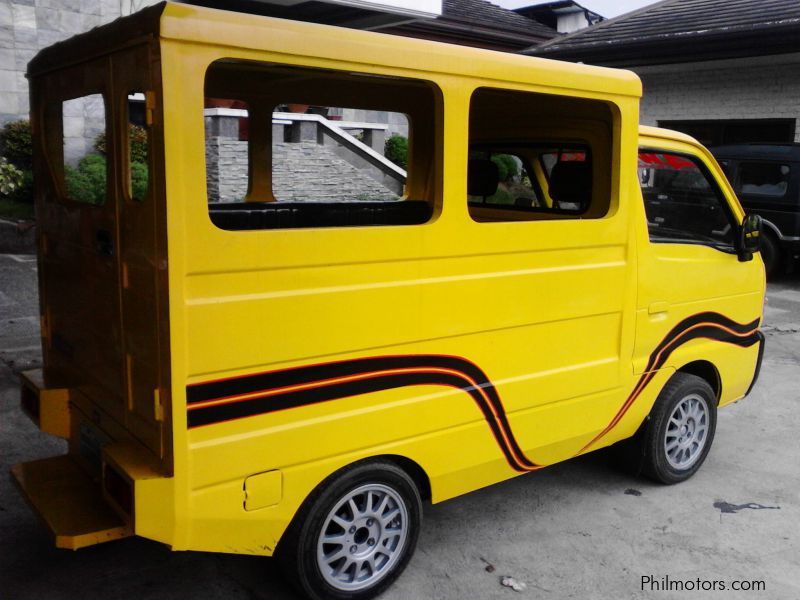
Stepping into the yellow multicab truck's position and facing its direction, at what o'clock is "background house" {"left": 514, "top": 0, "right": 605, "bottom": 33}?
The background house is roughly at 11 o'clock from the yellow multicab truck.

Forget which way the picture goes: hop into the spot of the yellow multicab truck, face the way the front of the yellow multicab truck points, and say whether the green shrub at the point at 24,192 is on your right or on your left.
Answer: on your left

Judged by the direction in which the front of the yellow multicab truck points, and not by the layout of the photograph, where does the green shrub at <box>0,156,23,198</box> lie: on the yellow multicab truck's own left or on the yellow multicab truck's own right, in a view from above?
on the yellow multicab truck's own left

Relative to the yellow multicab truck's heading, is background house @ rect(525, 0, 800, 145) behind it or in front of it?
in front

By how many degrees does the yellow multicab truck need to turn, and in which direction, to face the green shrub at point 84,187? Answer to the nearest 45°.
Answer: approximately 90° to its left

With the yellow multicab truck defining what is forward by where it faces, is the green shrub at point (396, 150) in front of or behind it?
in front

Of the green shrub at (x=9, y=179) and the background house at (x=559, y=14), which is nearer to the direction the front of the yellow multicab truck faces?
the background house

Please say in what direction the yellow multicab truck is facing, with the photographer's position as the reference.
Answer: facing away from the viewer and to the right of the viewer
